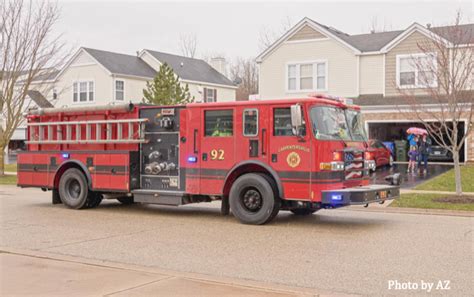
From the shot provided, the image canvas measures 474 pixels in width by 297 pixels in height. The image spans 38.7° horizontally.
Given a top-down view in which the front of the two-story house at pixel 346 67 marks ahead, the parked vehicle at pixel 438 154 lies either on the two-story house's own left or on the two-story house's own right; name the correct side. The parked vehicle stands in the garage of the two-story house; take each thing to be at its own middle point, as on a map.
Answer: on the two-story house's own left

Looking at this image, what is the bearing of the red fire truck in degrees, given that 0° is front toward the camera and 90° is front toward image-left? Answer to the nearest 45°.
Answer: approximately 315°

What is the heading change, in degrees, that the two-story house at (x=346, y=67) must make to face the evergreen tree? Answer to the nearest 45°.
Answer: approximately 90° to its right

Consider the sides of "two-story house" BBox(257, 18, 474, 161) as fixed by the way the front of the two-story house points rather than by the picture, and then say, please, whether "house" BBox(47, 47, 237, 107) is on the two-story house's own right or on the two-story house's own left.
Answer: on the two-story house's own right

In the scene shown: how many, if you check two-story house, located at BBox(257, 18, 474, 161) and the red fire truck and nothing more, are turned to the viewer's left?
0

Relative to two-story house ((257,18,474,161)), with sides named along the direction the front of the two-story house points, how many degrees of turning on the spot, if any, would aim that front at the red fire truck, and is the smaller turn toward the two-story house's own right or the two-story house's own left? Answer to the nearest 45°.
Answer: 0° — it already faces it

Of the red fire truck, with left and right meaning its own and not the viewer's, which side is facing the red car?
left

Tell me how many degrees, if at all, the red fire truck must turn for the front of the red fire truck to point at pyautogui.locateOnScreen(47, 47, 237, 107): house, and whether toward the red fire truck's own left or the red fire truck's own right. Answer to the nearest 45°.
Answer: approximately 135° to the red fire truck's own left

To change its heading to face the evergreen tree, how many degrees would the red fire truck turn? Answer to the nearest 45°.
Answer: approximately 135° to its left

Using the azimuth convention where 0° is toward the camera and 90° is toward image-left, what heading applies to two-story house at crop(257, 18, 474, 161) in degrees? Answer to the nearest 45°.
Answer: approximately 0°
